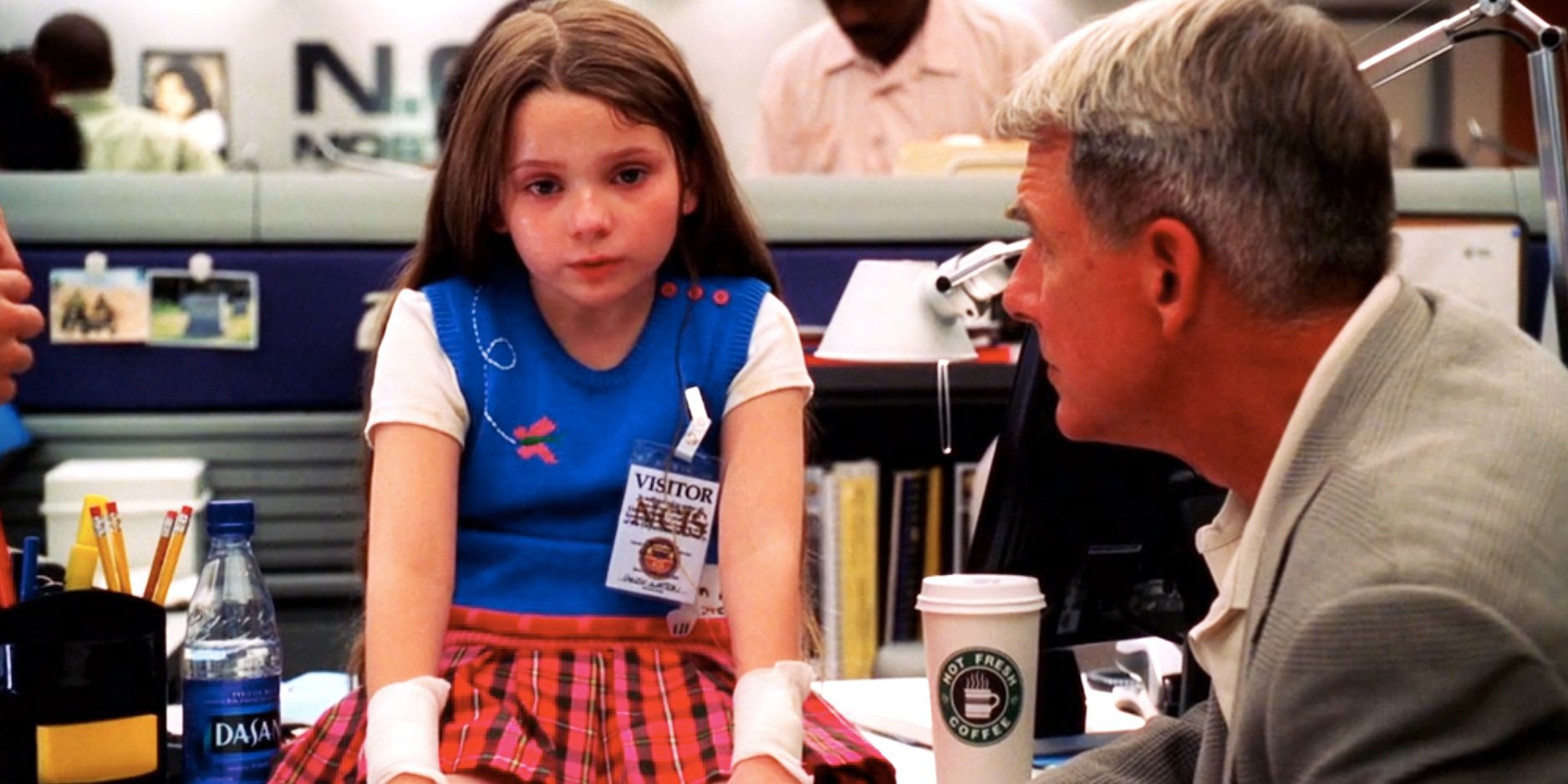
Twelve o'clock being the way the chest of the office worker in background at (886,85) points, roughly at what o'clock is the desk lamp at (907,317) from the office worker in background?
The desk lamp is roughly at 12 o'clock from the office worker in background.

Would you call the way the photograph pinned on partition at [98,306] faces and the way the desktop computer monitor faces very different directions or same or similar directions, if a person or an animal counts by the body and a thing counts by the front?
very different directions

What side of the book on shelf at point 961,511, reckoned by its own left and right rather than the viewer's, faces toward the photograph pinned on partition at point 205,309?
right

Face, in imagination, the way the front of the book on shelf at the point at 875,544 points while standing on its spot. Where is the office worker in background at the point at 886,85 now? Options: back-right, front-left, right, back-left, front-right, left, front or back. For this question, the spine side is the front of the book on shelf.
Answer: back

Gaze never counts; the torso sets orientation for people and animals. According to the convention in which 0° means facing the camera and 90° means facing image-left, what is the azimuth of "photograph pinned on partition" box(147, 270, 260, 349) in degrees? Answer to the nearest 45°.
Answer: approximately 0°
